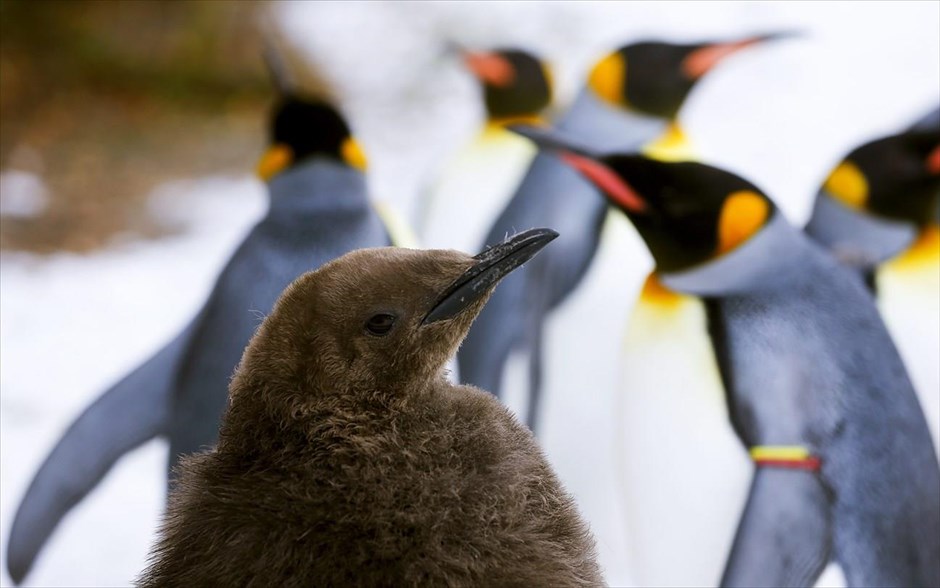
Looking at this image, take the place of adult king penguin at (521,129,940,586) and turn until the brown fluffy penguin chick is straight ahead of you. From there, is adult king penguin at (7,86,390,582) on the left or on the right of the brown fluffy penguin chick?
right

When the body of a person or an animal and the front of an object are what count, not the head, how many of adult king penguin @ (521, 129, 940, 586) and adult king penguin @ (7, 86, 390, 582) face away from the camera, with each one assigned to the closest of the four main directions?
1

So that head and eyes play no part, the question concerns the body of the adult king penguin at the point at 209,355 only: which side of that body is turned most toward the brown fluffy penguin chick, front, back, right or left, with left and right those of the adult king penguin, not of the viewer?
back

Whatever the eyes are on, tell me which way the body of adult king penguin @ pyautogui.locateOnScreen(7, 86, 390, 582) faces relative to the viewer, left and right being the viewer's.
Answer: facing away from the viewer

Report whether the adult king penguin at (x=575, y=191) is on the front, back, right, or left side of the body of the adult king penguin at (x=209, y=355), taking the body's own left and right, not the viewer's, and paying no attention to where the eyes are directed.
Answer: right

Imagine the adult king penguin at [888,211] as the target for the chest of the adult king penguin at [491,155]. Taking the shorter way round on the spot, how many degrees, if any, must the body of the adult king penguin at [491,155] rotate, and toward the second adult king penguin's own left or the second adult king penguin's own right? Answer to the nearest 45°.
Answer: approximately 135° to the second adult king penguin's own left

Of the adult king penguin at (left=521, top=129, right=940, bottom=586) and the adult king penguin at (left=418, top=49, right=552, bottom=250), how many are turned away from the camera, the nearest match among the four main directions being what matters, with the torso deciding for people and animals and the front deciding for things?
0

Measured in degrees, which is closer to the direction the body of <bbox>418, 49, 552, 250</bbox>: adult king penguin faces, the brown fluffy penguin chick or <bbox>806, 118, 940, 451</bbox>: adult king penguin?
the brown fluffy penguin chick

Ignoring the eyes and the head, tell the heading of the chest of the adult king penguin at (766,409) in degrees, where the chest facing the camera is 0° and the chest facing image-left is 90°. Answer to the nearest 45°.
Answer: approximately 90°

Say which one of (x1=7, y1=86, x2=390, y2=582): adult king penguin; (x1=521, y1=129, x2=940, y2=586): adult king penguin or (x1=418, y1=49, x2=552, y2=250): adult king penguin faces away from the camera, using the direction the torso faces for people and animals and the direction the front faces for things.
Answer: (x1=7, y1=86, x2=390, y2=582): adult king penguin

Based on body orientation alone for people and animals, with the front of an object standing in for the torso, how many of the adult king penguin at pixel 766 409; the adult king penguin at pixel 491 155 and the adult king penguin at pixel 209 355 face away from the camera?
1

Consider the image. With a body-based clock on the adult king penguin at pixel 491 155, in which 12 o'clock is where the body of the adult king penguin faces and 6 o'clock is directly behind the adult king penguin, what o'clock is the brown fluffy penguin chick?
The brown fluffy penguin chick is roughly at 11 o'clock from the adult king penguin.
